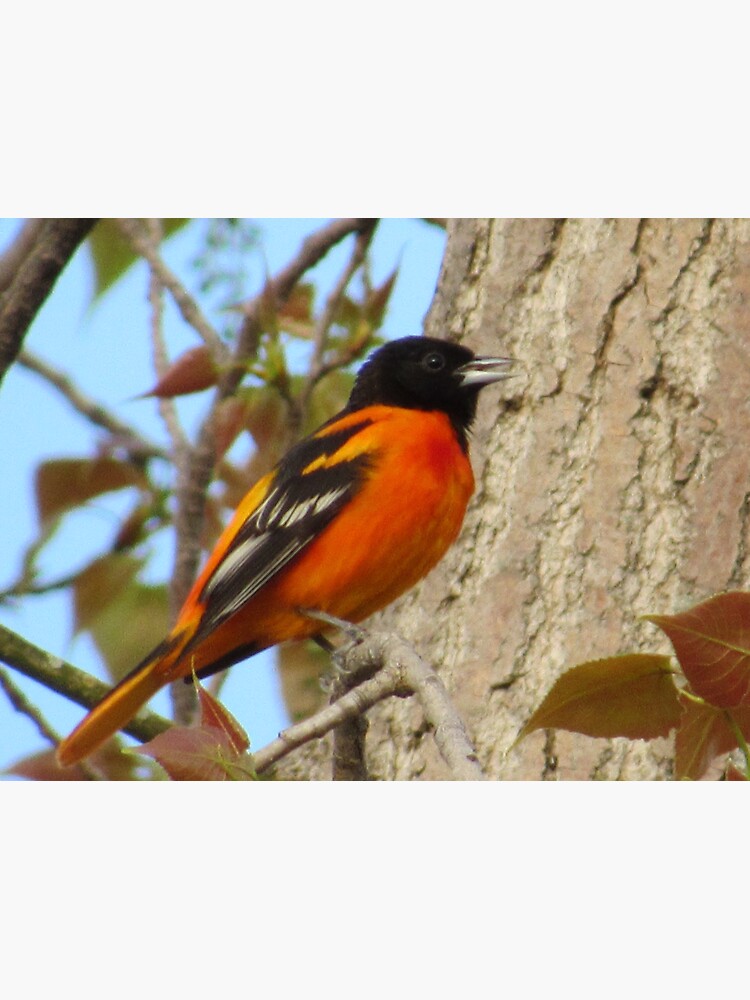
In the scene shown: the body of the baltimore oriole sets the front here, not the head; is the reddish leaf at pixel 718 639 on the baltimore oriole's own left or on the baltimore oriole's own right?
on the baltimore oriole's own right

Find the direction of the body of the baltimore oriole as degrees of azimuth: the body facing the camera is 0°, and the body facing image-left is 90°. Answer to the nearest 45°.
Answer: approximately 270°
